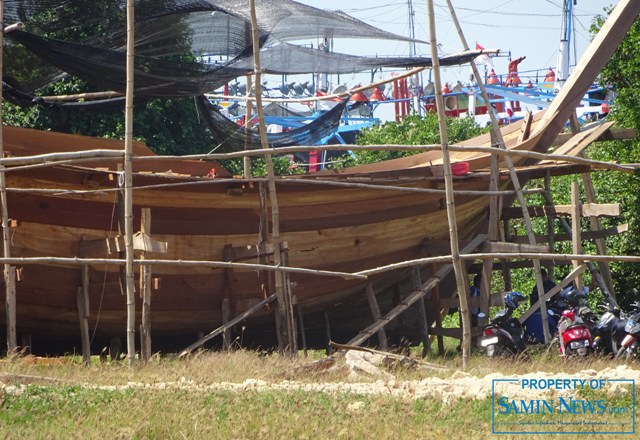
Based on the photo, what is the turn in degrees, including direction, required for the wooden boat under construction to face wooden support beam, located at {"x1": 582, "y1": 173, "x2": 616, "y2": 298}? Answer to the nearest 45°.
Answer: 0° — it already faces it

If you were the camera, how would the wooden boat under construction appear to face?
facing to the right of the viewer

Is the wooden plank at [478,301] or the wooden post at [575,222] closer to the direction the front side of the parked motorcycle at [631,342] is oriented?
the wooden plank

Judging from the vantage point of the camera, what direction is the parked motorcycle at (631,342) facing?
facing the viewer and to the left of the viewer

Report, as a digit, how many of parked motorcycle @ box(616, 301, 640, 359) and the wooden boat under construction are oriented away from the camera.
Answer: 0

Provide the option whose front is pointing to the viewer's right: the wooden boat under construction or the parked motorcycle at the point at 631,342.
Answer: the wooden boat under construction

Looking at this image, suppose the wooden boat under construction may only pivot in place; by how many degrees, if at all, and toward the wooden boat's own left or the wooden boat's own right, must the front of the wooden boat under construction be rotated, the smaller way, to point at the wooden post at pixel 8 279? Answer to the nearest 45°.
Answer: approximately 135° to the wooden boat's own right
